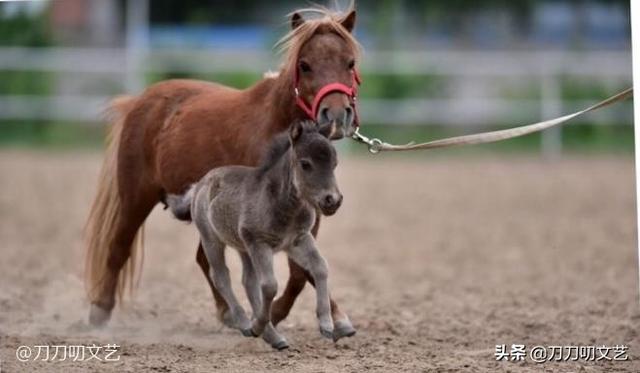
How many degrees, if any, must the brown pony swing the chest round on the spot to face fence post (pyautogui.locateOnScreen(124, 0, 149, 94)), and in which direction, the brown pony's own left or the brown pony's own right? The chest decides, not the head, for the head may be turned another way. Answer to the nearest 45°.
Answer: approximately 135° to the brown pony's own left

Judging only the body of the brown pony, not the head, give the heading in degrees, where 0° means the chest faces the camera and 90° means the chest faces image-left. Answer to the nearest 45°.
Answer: approximately 315°

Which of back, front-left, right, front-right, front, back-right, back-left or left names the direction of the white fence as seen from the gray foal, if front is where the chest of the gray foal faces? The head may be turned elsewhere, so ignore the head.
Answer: back-left

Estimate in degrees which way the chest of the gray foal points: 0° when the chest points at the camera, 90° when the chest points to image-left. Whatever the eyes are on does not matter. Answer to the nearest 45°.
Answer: approximately 315°

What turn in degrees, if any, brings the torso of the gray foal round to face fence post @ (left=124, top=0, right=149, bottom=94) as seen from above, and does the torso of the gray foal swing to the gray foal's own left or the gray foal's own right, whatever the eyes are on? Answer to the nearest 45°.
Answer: approximately 135° to the gray foal's own left

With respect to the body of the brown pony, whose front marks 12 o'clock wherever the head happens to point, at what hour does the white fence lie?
The white fence is roughly at 8 o'clock from the brown pony.
